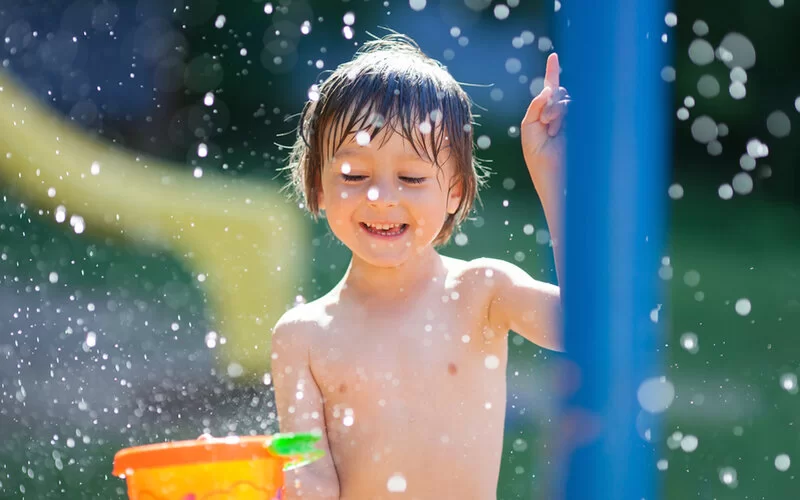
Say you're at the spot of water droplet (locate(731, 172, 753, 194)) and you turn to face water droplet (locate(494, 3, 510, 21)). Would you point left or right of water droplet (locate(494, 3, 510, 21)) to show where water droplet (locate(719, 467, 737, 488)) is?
left

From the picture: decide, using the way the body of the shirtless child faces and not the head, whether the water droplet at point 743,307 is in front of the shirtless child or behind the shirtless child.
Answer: behind

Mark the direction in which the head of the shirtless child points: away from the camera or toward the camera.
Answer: toward the camera

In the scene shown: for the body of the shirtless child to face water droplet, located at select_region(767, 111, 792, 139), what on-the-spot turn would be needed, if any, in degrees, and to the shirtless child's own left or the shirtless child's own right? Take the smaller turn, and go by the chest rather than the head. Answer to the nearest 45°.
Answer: approximately 135° to the shirtless child's own left

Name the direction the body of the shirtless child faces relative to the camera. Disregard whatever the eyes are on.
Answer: toward the camera

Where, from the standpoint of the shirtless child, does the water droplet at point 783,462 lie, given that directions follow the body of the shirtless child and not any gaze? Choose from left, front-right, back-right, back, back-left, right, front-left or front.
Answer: back-left

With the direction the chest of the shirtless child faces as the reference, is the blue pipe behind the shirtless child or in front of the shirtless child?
in front
